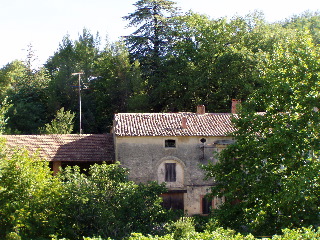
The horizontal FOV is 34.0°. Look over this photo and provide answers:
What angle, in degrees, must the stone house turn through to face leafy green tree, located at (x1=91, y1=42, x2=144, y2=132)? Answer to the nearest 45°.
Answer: approximately 180°

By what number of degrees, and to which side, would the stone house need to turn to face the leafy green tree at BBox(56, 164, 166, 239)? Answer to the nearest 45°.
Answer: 0° — it already faces it

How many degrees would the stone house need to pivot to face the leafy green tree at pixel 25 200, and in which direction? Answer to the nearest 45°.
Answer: approximately 45° to its right

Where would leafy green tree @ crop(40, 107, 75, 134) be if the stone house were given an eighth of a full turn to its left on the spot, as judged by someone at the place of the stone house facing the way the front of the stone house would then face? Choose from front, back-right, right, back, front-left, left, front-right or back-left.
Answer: back

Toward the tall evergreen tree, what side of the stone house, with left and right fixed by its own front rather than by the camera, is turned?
back

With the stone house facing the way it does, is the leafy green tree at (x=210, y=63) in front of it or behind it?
behind

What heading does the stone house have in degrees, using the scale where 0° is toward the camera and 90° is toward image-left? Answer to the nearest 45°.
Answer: approximately 0°

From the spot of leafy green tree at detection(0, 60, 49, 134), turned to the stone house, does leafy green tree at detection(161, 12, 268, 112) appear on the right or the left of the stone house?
left

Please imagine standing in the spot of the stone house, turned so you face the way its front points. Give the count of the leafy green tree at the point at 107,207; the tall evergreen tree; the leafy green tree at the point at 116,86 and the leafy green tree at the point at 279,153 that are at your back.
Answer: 2

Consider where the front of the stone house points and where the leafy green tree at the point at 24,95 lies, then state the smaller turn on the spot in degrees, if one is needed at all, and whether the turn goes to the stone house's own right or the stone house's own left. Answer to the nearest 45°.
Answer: approximately 135° to the stone house's own right
